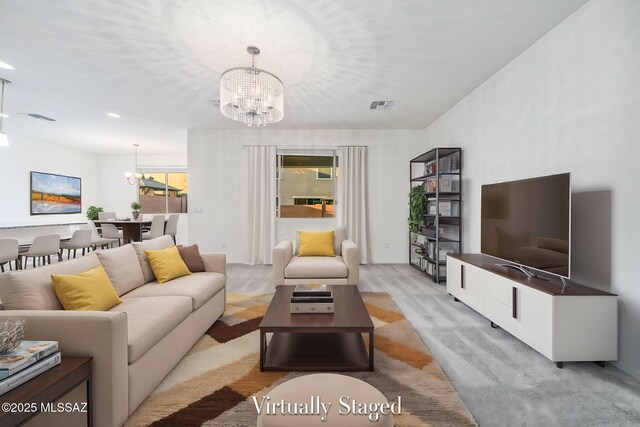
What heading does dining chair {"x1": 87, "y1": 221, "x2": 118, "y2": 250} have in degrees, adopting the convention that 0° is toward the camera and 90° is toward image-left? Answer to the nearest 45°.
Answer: approximately 270°

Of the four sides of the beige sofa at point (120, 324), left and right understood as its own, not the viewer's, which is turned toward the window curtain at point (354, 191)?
left

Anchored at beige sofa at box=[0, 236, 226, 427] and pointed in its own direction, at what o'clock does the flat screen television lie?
The flat screen television is roughly at 11 o'clock from the beige sofa.

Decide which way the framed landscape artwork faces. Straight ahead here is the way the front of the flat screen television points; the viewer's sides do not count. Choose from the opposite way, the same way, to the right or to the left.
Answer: the opposite way

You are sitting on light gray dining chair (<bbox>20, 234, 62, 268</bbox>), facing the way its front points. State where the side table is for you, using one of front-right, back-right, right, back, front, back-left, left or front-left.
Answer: back-left

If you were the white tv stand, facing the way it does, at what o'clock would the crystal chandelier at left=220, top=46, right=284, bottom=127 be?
The crystal chandelier is roughly at 1 o'clock from the white tv stand.

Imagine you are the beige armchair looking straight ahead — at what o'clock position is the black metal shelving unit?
The black metal shelving unit is roughly at 8 o'clock from the beige armchair.

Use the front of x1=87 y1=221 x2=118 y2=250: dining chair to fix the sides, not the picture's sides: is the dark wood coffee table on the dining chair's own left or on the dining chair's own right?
on the dining chair's own right

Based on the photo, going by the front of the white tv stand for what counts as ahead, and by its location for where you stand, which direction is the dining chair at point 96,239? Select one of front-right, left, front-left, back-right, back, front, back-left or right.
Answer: front-right

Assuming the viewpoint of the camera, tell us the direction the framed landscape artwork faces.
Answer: facing the viewer and to the right of the viewer

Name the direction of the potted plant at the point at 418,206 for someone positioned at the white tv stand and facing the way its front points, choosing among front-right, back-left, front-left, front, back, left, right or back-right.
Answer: right

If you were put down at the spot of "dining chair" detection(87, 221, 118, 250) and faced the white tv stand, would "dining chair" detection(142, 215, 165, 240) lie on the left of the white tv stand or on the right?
left

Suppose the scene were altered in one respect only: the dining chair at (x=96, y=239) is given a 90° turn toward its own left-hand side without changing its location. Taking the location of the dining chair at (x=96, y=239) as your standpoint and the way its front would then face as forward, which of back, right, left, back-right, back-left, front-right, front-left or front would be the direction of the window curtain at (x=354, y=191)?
back-right
